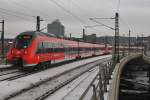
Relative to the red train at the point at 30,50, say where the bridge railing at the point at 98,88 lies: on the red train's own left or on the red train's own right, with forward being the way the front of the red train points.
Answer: on the red train's own left
